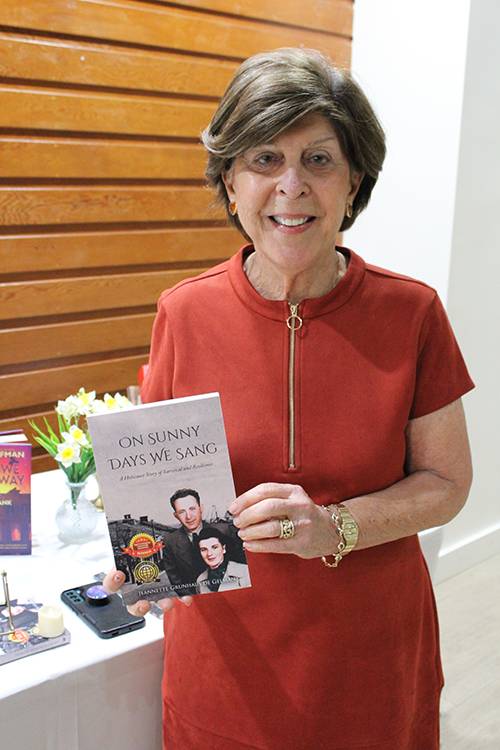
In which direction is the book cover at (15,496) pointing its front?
toward the camera

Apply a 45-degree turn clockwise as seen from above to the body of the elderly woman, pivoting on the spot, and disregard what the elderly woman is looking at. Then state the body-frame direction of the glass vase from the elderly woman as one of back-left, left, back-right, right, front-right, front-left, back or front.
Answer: right

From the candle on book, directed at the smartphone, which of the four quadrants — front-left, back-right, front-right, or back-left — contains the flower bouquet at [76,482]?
front-left

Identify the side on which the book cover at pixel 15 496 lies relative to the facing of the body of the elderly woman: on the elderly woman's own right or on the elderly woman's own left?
on the elderly woman's own right

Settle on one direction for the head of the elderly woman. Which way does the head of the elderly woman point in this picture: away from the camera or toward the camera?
toward the camera

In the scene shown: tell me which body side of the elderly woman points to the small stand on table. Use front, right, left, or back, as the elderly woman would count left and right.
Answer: right

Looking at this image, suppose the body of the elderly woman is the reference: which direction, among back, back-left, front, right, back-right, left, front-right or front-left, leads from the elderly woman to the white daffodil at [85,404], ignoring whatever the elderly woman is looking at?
back-right

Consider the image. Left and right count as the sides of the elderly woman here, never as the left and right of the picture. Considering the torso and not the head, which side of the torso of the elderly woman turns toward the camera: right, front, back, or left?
front

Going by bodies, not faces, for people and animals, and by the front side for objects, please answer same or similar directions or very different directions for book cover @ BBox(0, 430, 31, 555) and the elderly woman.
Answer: same or similar directions

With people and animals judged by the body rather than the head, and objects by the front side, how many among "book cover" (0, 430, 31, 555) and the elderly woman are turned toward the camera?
2
